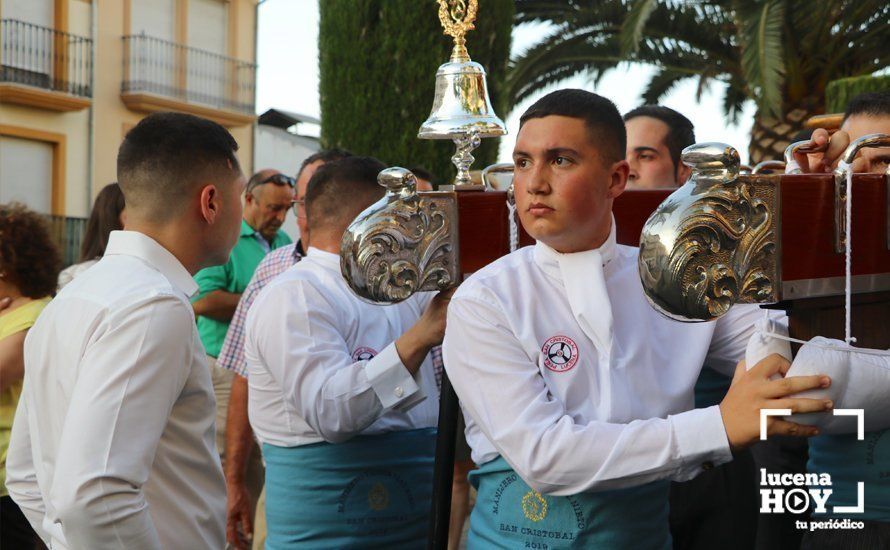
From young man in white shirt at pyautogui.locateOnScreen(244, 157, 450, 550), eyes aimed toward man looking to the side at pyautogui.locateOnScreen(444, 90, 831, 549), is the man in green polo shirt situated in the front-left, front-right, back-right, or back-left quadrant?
back-left

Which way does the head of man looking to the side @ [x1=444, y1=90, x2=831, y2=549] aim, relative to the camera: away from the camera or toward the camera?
toward the camera

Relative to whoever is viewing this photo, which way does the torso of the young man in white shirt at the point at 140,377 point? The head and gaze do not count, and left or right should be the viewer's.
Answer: facing away from the viewer and to the right of the viewer

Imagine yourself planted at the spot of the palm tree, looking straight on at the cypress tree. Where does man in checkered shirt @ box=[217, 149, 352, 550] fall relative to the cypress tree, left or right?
left

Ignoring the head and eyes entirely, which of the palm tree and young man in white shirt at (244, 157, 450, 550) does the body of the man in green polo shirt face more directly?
the young man in white shirt

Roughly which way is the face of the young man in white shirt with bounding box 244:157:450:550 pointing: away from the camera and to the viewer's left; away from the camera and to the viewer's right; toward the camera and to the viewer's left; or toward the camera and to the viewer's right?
away from the camera and to the viewer's right

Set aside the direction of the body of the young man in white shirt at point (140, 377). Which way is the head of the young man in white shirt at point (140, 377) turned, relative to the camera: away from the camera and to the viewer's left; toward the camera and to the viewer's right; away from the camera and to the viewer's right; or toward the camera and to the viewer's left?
away from the camera and to the viewer's right

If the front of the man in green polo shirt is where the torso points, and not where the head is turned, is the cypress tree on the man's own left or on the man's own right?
on the man's own left

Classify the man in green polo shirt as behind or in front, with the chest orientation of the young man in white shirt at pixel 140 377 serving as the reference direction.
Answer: in front

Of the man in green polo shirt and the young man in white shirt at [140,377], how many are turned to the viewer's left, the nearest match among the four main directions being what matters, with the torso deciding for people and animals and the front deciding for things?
0
